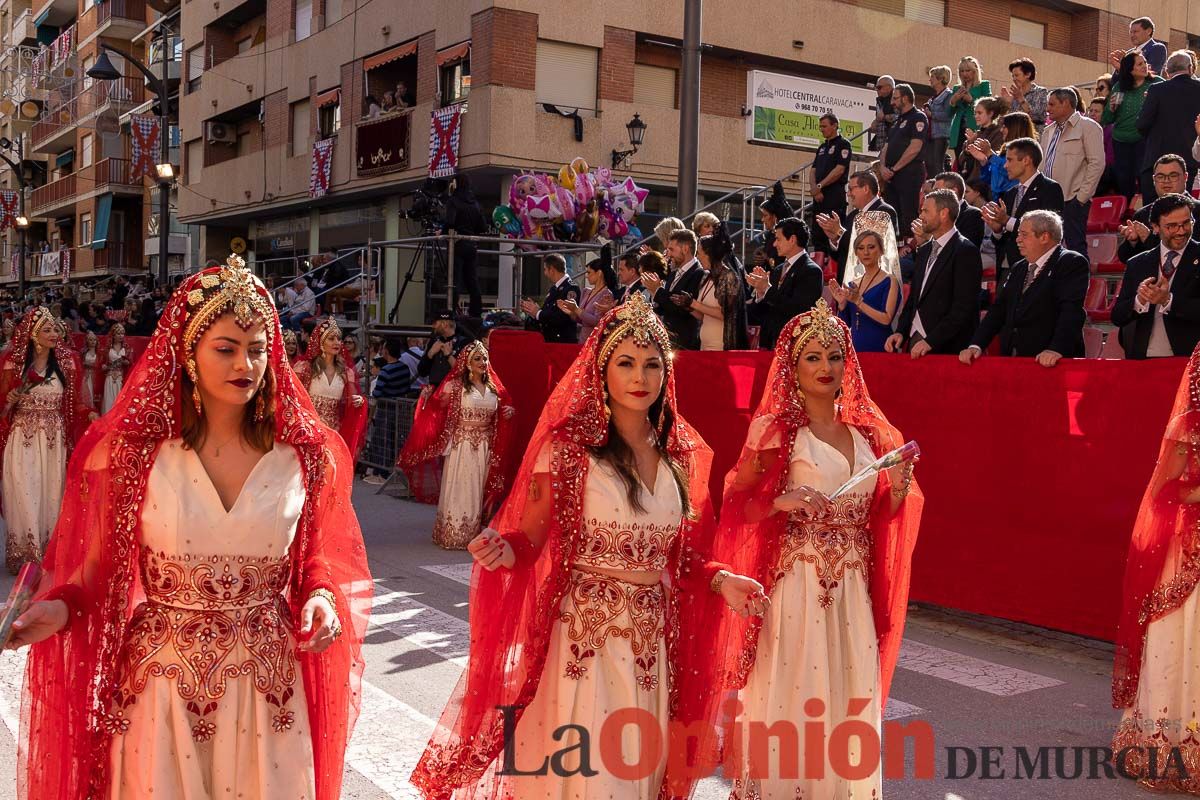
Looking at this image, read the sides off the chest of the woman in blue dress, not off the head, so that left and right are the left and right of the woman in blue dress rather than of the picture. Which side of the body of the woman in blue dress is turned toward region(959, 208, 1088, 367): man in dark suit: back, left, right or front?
left

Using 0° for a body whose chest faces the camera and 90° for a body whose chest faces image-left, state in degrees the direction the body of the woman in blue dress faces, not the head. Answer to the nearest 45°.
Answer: approximately 45°

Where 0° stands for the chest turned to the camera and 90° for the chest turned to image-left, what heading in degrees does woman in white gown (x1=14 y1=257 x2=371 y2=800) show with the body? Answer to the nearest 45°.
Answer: approximately 0°

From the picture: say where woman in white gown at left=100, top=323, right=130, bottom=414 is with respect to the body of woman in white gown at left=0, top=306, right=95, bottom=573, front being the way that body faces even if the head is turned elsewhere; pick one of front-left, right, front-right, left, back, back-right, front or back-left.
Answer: back

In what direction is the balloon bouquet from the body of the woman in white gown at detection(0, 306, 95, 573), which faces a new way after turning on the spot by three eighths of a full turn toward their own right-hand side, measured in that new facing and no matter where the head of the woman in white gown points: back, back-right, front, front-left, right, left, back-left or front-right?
right

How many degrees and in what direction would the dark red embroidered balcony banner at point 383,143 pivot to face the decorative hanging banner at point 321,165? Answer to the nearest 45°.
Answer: approximately 90° to its right

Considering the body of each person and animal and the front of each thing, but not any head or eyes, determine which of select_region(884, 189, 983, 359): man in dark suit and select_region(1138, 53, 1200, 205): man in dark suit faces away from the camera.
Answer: select_region(1138, 53, 1200, 205): man in dark suit

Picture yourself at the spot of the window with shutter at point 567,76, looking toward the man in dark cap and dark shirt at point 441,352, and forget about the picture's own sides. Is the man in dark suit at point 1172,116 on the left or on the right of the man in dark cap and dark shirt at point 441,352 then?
left

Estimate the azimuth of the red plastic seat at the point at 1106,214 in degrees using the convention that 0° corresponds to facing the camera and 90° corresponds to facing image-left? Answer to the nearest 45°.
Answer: approximately 45°

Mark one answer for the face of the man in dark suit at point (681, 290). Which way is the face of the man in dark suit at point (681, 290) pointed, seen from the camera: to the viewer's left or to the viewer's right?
to the viewer's left

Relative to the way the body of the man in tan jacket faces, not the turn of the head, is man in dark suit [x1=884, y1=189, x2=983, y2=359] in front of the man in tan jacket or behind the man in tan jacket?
in front

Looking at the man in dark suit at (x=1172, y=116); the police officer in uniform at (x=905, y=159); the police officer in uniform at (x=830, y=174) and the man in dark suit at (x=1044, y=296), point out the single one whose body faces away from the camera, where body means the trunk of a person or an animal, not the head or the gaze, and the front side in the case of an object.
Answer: the man in dark suit at (x=1172, y=116)

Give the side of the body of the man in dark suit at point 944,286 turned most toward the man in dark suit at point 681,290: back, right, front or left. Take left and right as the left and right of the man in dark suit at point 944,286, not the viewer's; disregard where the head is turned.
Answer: right
